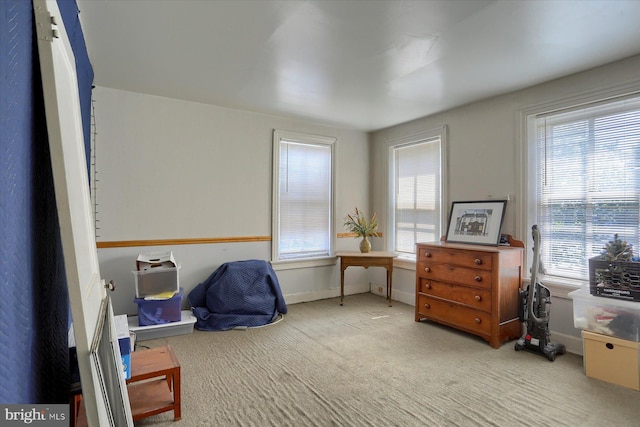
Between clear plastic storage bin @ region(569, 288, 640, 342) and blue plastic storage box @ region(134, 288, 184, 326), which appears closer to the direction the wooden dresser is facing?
the blue plastic storage box

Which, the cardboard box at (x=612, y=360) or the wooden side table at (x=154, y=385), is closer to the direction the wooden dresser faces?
the wooden side table

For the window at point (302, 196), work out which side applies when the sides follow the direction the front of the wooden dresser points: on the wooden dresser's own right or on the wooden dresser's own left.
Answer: on the wooden dresser's own right

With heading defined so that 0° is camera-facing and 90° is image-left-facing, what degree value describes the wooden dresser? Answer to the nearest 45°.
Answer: approximately 45°

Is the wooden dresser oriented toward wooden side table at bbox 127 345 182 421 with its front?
yes

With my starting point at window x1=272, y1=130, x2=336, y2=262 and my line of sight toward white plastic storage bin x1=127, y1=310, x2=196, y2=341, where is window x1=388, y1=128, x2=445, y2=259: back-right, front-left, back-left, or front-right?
back-left

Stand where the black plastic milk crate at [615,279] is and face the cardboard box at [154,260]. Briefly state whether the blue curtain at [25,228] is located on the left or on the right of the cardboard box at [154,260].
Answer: left
